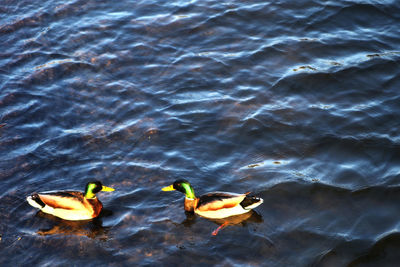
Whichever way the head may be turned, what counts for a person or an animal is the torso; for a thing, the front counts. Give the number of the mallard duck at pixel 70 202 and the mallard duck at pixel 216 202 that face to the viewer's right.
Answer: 1

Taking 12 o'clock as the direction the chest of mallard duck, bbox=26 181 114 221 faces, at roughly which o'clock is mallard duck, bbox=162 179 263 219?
mallard duck, bbox=162 179 263 219 is roughly at 1 o'clock from mallard duck, bbox=26 181 114 221.

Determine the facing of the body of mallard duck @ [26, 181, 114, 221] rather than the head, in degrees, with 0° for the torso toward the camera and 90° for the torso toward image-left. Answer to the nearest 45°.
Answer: approximately 270°

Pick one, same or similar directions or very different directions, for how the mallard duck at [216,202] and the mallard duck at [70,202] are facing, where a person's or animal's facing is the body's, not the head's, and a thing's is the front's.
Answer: very different directions

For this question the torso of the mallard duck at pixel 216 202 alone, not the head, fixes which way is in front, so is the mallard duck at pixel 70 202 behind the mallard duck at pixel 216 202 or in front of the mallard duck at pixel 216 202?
in front

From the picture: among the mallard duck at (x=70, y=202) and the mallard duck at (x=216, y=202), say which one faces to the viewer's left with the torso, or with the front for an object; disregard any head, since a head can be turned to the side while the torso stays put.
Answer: the mallard duck at (x=216, y=202)

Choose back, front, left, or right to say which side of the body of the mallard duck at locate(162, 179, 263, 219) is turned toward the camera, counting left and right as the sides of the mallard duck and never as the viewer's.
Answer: left
